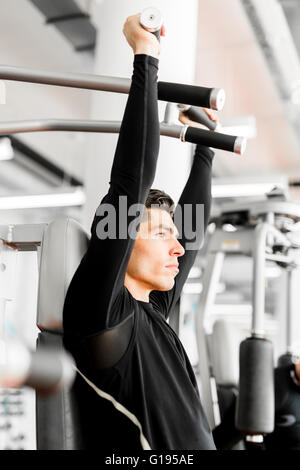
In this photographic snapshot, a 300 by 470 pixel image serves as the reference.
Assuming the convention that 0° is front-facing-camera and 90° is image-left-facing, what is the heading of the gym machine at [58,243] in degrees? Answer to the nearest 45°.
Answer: approximately 270°

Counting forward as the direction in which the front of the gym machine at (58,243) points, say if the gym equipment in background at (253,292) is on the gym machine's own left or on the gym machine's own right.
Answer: on the gym machine's own left

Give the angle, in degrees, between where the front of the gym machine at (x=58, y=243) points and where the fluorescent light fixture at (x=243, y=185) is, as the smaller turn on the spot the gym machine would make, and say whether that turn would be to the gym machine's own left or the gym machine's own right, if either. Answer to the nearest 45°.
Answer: approximately 90° to the gym machine's own left

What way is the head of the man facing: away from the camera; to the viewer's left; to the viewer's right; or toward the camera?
to the viewer's right

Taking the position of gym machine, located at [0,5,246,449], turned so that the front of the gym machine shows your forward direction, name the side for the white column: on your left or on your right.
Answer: on your left
